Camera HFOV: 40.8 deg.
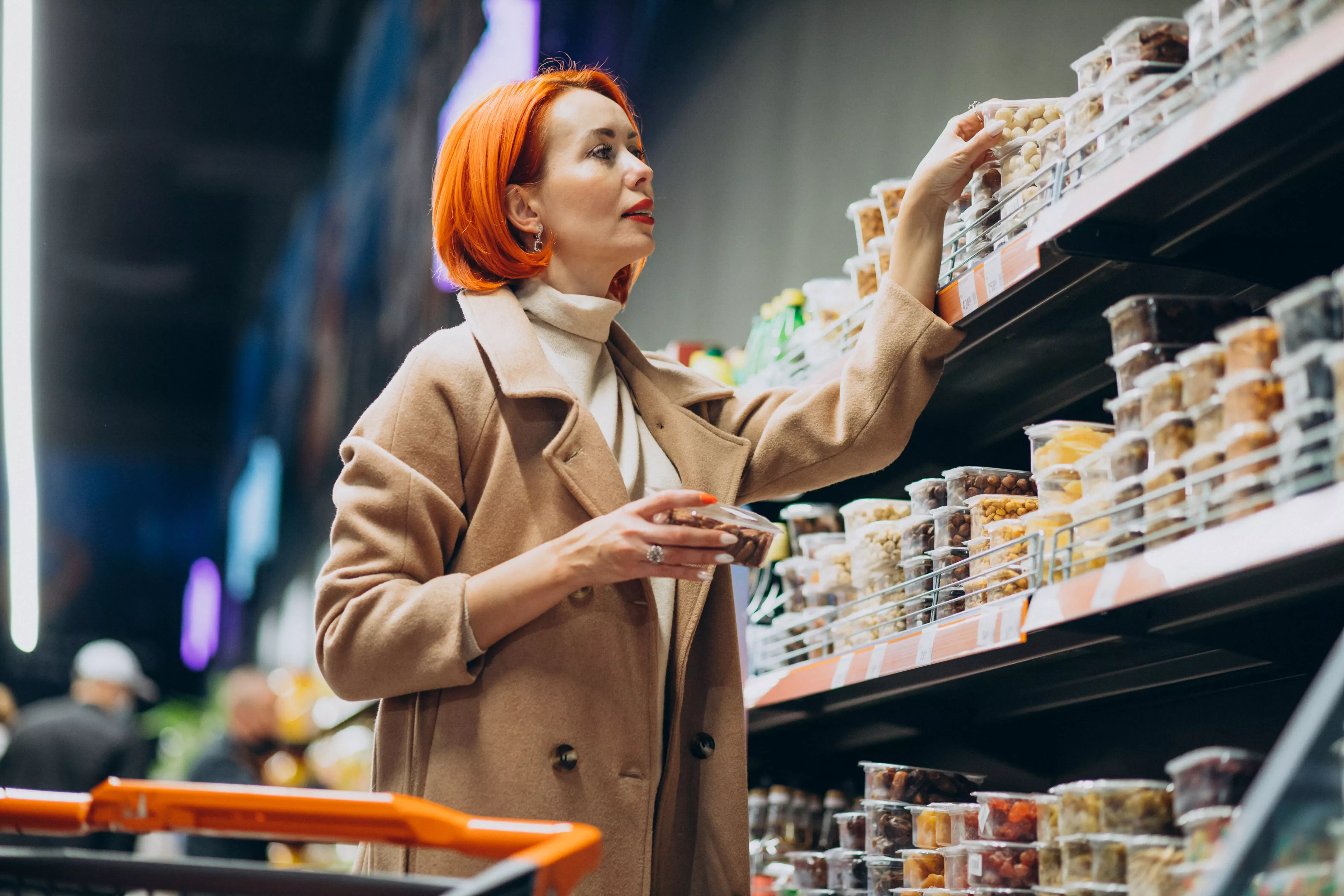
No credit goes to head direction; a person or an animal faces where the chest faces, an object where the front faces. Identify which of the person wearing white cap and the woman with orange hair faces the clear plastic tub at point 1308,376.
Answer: the woman with orange hair

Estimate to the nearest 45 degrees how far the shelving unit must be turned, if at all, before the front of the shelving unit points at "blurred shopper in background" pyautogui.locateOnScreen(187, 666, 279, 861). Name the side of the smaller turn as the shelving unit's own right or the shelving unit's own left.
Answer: approximately 90° to the shelving unit's own right

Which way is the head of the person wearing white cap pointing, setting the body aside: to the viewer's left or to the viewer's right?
to the viewer's right

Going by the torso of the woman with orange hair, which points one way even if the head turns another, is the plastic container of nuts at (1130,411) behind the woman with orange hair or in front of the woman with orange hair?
in front

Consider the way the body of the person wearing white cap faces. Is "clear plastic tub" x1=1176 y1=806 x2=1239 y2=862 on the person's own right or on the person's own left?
on the person's own right

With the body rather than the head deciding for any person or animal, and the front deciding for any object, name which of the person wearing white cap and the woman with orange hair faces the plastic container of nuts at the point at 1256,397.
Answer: the woman with orange hair

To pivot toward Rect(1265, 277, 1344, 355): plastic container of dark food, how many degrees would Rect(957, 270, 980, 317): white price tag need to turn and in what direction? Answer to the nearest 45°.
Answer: approximately 90° to its left

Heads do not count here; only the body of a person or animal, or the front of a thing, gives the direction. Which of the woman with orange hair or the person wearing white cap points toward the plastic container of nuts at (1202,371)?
the woman with orange hair

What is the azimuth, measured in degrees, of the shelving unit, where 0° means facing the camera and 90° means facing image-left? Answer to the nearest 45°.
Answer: approximately 45°

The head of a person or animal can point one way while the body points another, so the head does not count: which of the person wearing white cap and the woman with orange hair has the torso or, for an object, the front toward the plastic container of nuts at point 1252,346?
the woman with orange hair

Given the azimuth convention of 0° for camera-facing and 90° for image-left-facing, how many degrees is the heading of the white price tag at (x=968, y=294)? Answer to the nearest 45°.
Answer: approximately 45°

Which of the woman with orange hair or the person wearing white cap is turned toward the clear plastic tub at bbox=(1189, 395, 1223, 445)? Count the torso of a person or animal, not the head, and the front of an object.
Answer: the woman with orange hair
